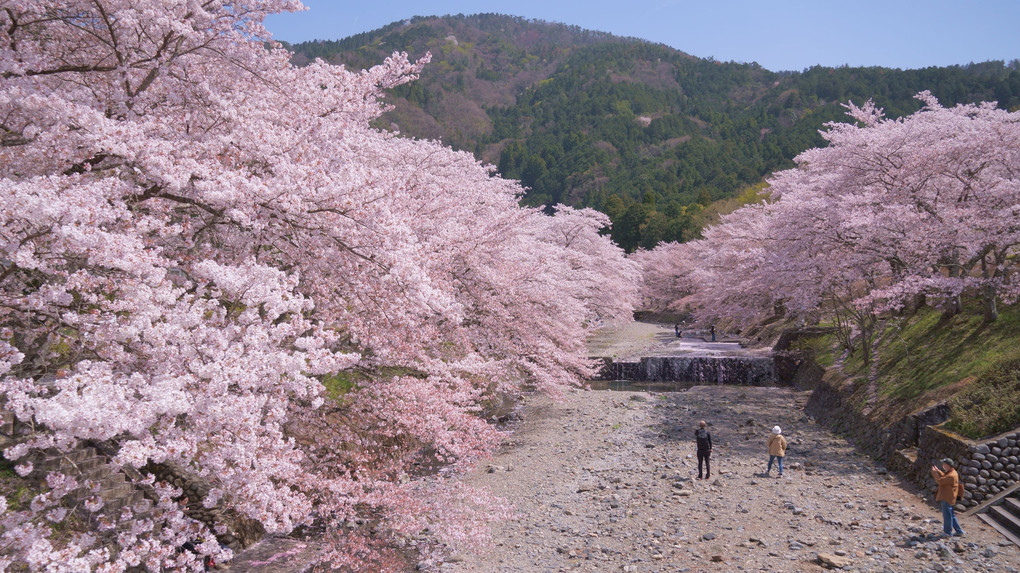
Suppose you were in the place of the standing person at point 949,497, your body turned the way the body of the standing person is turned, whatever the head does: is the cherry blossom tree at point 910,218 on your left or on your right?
on your right

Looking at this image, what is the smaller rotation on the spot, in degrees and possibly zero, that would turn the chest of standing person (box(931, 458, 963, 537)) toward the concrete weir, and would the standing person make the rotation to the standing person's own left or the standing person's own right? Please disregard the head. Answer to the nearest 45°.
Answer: approximately 45° to the standing person's own right

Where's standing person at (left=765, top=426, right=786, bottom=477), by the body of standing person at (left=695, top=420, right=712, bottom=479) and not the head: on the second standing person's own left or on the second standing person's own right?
on the second standing person's own right

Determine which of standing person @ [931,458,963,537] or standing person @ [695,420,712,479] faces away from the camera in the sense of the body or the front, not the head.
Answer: standing person @ [695,420,712,479]

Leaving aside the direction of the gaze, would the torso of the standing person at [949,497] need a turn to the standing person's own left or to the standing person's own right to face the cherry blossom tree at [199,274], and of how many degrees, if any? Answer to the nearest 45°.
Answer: approximately 45° to the standing person's own left

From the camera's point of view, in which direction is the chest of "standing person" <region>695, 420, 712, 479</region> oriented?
away from the camera

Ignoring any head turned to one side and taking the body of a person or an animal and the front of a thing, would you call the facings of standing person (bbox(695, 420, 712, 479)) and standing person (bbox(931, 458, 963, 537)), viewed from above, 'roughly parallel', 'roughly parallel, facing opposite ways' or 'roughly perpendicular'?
roughly perpendicular

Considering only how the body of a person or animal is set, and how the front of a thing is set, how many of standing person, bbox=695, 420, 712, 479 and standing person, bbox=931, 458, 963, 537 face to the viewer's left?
1

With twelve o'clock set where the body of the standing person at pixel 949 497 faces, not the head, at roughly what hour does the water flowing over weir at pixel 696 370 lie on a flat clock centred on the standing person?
The water flowing over weir is roughly at 2 o'clock from the standing person.

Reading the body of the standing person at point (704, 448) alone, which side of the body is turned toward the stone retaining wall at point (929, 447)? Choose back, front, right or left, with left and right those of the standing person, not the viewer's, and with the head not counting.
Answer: right

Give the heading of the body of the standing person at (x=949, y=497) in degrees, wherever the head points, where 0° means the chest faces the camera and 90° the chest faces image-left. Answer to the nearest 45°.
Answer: approximately 90°
